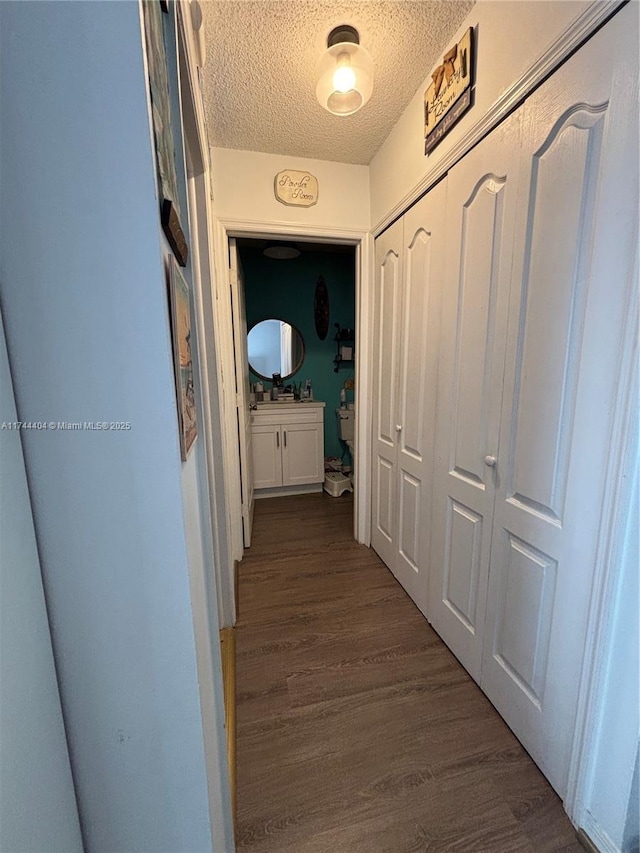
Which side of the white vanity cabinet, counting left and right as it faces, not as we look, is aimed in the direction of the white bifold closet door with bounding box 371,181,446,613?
front

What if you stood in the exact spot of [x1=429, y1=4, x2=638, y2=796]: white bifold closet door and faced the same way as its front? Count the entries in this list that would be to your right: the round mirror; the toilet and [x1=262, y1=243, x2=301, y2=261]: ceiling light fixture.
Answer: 3

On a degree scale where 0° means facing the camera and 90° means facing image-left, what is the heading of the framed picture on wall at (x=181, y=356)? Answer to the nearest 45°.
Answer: approximately 270°

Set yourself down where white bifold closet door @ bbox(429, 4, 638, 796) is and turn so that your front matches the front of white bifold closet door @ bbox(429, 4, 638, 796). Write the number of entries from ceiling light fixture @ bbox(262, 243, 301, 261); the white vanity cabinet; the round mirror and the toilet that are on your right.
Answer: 4

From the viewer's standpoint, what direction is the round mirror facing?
toward the camera

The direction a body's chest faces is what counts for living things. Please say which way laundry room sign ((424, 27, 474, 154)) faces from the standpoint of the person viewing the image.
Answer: facing the viewer and to the left of the viewer

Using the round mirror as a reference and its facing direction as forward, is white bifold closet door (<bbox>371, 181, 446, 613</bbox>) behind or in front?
in front

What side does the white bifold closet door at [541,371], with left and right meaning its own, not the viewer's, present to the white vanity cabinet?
right

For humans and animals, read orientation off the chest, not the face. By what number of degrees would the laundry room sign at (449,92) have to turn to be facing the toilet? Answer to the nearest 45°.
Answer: approximately 90° to its right

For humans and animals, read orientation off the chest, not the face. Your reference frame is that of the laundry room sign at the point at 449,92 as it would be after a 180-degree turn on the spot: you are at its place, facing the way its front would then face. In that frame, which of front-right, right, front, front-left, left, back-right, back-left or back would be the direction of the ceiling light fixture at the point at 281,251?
left

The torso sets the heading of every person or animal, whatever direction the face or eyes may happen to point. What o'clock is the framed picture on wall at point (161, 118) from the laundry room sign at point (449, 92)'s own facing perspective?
The framed picture on wall is roughly at 11 o'clock from the laundry room sign.

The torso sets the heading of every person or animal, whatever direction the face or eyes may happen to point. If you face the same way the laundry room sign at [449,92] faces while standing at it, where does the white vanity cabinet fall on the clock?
The white vanity cabinet is roughly at 3 o'clock from the laundry room sign.

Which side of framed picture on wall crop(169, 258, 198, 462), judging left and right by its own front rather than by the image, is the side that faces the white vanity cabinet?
left

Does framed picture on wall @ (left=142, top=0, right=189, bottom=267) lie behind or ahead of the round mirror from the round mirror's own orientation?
ahead

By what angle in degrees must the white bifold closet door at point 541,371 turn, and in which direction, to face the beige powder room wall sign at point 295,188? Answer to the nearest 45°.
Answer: approximately 90° to its right

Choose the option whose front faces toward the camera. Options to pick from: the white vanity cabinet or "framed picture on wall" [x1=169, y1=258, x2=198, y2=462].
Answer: the white vanity cabinet

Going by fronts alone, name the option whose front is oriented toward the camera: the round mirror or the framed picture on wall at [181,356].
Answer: the round mirror

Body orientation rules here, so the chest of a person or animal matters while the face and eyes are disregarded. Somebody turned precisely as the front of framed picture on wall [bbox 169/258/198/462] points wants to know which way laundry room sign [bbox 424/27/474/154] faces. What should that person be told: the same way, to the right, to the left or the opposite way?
the opposite way

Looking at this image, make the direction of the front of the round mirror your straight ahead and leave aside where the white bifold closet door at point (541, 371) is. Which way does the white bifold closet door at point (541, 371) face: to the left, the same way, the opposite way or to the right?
to the right
